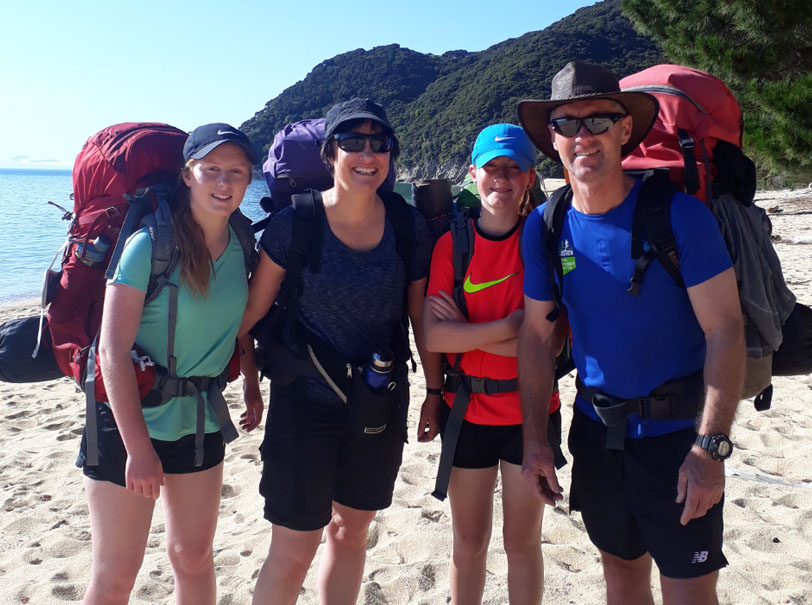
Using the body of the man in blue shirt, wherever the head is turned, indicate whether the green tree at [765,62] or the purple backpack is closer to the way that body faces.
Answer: the purple backpack

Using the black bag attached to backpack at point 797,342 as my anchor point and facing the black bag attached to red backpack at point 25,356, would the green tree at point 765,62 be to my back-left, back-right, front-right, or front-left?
back-right

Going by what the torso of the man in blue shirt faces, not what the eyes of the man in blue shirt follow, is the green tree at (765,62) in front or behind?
behind

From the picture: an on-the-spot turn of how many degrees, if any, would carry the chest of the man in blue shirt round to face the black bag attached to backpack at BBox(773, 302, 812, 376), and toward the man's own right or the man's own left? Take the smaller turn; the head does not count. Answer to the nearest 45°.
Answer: approximately 180°

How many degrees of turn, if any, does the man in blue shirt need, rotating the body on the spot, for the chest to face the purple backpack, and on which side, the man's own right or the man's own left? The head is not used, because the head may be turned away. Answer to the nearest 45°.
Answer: approximately 45° to the man's own right

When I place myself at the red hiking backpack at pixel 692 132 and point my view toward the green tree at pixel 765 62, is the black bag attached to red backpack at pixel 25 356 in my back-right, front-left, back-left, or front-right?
back-left

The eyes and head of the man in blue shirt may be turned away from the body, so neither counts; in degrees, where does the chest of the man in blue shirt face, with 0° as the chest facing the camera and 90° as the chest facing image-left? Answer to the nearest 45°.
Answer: approximately 45°
